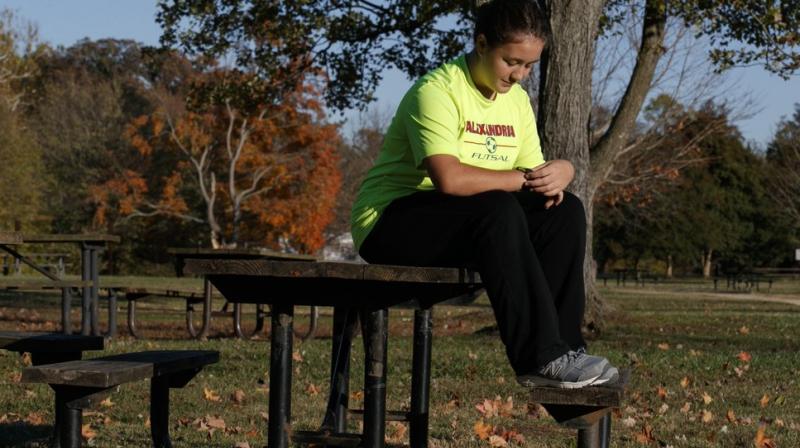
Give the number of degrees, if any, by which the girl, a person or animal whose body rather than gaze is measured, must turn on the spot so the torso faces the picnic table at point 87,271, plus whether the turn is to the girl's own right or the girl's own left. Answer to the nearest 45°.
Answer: approximately 180°

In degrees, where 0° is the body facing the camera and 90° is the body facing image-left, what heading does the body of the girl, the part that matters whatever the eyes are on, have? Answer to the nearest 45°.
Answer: approximately 315°

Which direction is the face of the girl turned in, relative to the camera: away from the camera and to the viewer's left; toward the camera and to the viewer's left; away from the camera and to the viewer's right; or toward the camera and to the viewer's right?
toward the camera and to the viewer's right

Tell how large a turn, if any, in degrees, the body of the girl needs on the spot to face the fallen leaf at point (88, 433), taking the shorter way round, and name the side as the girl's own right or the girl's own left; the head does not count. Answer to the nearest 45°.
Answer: approximately 180°

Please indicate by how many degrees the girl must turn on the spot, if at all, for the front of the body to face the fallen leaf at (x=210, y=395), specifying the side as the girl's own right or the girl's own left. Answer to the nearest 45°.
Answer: approximately 180°

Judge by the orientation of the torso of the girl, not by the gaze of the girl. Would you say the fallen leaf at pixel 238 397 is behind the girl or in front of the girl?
behind

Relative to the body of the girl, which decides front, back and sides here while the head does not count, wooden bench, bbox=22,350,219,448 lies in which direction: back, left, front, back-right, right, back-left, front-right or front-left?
back-right
